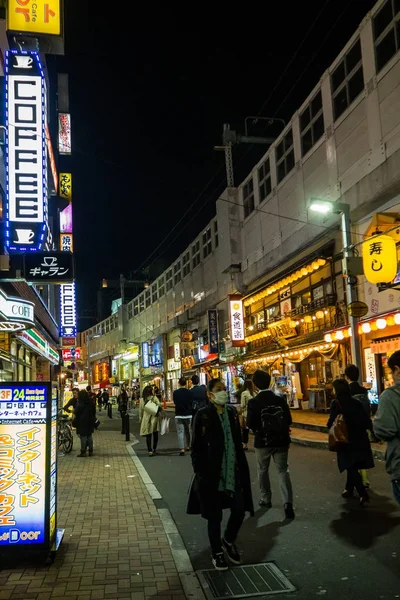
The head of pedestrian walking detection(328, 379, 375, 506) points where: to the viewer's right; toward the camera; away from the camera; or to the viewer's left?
away from the camera

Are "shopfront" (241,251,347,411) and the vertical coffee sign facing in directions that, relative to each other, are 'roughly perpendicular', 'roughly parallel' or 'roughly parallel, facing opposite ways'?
roughly perpendicular

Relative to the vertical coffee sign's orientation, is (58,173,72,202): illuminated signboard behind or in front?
behind

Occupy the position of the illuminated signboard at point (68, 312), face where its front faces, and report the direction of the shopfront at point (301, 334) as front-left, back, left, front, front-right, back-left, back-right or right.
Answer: front-left

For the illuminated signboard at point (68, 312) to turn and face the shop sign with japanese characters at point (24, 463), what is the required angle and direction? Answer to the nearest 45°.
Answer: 0° — it already faces it

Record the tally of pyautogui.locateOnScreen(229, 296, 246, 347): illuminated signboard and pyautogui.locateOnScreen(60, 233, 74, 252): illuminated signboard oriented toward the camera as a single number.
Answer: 2

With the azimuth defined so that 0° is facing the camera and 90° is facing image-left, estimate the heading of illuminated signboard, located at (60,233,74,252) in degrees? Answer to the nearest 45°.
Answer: approximately 0°

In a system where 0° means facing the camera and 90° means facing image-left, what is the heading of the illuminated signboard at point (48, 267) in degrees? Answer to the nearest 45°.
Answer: approximately 0°
